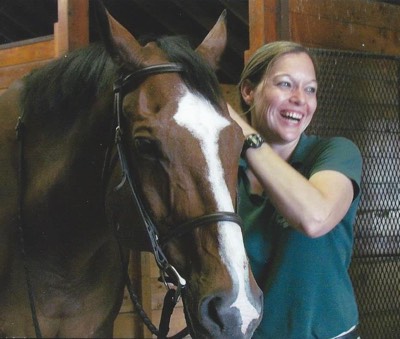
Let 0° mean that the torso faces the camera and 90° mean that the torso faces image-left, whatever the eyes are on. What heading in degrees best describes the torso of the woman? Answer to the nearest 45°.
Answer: approximately 45°

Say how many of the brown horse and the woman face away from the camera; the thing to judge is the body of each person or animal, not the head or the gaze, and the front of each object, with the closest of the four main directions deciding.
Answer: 0

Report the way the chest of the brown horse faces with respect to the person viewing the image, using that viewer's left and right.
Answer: facing the viewer and to the right of the viewer
